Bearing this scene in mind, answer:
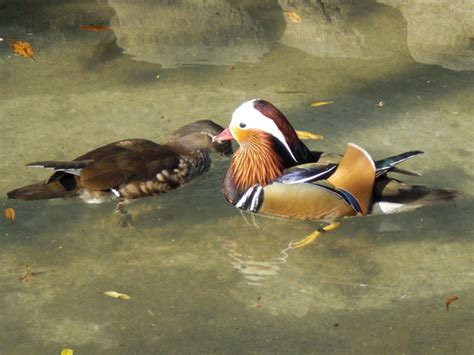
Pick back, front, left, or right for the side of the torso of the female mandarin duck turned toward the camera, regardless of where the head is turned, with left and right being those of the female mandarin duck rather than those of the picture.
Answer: right

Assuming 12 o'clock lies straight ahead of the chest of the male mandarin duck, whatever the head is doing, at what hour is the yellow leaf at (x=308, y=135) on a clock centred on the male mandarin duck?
The yellow leaf is roughly at 3 o'clock from the male mandarin duck.

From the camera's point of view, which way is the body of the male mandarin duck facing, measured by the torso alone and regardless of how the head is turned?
to the viewer's left

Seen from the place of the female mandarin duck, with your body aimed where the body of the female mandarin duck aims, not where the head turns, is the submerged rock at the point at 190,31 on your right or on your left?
on your left

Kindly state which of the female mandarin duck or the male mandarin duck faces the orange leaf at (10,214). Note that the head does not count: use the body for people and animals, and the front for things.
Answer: the male mandarin duck

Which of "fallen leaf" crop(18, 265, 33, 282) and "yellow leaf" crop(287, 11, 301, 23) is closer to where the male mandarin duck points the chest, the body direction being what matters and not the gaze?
the fallen leaf

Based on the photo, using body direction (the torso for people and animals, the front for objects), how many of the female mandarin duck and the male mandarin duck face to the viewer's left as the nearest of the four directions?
1

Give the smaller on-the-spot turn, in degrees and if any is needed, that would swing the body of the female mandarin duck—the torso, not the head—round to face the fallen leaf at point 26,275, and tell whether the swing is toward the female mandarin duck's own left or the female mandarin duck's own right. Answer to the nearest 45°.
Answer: approximately 135° to the female mandarin duck's own right

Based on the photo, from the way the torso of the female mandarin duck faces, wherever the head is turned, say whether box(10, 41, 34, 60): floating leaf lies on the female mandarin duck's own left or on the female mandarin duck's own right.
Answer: on the female mandarin duck's own left

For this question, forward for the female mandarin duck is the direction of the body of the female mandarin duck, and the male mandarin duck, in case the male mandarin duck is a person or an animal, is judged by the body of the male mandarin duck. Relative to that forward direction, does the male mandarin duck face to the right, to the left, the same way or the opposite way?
the opposite way
